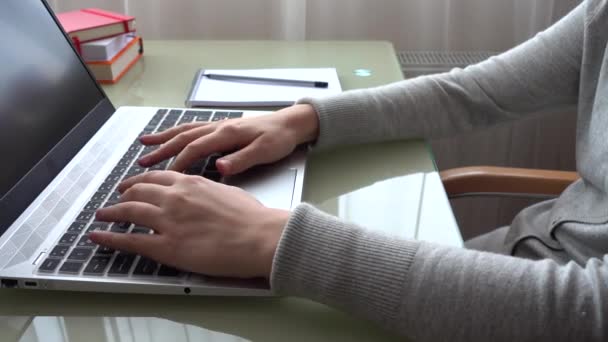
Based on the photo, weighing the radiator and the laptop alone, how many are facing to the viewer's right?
1

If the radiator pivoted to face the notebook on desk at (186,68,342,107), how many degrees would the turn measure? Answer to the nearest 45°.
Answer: approximately 45° to its right

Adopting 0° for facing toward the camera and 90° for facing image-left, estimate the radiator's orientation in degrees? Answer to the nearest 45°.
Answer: approximately 0°

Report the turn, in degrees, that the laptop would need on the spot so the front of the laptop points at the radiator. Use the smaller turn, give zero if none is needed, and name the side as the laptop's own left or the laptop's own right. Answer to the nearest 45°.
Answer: approximately 45° to the laptop's own left

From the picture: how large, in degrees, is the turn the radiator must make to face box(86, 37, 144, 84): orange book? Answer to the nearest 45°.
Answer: approximately 45° to its right

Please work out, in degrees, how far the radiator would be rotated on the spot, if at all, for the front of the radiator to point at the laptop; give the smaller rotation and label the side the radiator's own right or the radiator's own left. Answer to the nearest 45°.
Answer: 0° — it already faces it

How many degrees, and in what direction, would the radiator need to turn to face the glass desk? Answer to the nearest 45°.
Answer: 0° — it already faces it

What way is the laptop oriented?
to the viewer's right

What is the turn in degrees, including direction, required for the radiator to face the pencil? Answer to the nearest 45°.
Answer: approximately 45° to its right
